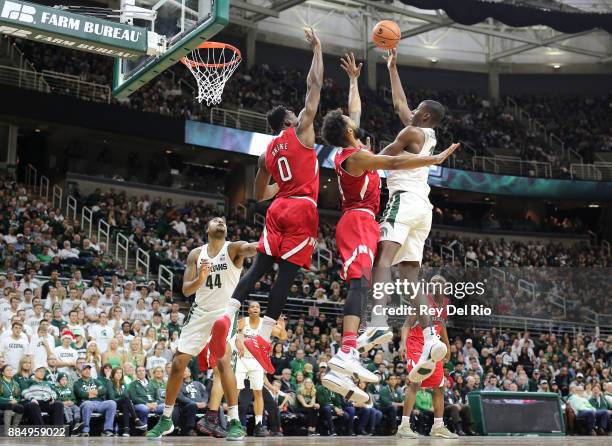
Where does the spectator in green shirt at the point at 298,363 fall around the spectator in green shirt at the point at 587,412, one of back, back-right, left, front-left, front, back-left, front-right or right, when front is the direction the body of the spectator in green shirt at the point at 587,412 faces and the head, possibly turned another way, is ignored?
right

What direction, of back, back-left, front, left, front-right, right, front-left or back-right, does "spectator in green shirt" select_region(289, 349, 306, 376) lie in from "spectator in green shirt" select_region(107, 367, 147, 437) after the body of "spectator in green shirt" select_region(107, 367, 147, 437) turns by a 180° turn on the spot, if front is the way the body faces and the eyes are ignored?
right

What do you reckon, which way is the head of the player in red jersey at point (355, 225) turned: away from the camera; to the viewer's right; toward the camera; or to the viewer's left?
to the viewer's right

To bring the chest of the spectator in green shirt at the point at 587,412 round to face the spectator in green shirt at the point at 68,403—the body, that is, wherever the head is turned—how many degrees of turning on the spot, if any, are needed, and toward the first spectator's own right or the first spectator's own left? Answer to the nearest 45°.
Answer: approximately 90° to the first spectator's own right

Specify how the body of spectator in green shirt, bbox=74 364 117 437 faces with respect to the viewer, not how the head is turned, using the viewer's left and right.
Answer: facing the viewer

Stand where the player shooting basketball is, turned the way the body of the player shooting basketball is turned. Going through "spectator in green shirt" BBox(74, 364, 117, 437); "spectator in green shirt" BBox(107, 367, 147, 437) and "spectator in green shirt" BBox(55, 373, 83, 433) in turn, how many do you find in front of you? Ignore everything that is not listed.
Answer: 3

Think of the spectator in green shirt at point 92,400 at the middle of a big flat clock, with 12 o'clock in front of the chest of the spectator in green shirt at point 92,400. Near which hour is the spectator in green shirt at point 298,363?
the spectator in green shirt at point 298,363 is roughly at 8 o'clock from the spectator in green shirt at point 92,400.

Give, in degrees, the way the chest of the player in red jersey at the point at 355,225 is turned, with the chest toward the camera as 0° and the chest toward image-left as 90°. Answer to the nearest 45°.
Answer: approximately 270°

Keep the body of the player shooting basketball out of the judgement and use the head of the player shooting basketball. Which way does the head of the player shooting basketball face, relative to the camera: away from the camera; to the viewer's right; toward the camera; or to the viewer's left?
to the viewer's left
